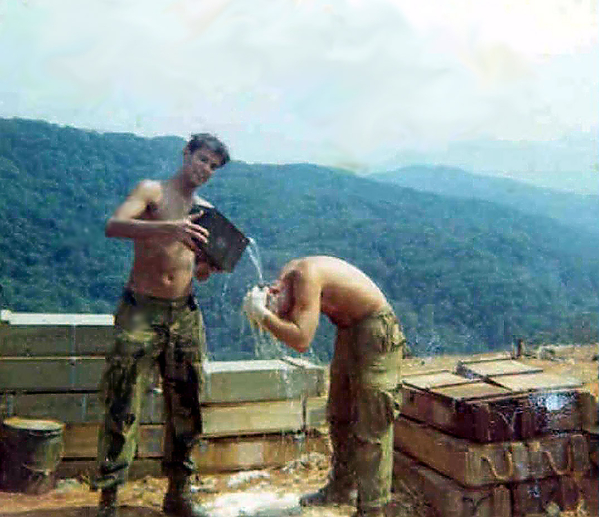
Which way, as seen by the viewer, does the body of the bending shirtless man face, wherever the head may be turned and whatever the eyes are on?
to the viewer's left

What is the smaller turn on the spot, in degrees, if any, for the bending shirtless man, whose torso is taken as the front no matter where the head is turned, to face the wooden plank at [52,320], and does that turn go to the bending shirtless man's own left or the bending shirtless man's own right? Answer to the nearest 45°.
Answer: approximately 45° to the bending shirtless man's own right

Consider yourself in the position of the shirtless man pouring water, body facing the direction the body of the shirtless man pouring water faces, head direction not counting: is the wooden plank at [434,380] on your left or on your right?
on your left

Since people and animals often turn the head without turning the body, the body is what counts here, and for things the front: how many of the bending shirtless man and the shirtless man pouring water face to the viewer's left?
1

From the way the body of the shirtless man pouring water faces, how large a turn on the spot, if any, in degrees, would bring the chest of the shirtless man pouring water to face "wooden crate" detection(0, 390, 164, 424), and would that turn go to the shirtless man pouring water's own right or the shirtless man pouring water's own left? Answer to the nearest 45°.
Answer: approximately 180°

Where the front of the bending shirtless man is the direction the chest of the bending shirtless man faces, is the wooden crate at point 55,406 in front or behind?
in front

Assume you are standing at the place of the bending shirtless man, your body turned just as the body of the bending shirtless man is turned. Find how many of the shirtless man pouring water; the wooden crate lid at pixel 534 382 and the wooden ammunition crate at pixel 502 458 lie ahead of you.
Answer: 1

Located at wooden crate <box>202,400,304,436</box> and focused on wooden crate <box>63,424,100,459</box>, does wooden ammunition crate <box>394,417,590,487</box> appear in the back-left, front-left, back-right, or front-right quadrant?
back-left

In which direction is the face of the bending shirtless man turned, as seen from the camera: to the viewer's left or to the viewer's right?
to the viewer's left

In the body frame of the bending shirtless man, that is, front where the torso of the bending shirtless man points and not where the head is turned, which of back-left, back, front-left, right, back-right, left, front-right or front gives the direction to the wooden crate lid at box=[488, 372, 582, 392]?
back-right

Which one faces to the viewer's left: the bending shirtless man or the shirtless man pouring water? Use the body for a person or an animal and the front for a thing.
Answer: the bending shirtless man

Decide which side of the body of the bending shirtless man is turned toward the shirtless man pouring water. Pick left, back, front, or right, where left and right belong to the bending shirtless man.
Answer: front

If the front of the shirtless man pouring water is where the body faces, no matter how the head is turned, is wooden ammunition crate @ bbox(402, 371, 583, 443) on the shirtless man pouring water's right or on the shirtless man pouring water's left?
on the shirtless man pouring water's left

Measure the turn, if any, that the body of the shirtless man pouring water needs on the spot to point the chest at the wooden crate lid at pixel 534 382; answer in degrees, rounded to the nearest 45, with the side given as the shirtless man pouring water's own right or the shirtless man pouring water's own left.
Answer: approximately 45° to the shirtless man pouring water's own left
